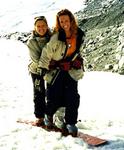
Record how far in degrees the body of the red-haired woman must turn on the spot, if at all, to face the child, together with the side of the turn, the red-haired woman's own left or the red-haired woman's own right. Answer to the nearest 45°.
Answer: approximately 135° to the red-haired woman's own right

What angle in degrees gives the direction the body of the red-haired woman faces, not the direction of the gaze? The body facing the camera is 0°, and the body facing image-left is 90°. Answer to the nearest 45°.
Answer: approximately 0°

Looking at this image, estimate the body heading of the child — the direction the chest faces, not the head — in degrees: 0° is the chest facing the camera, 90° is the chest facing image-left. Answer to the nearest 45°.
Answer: approximately 315°
